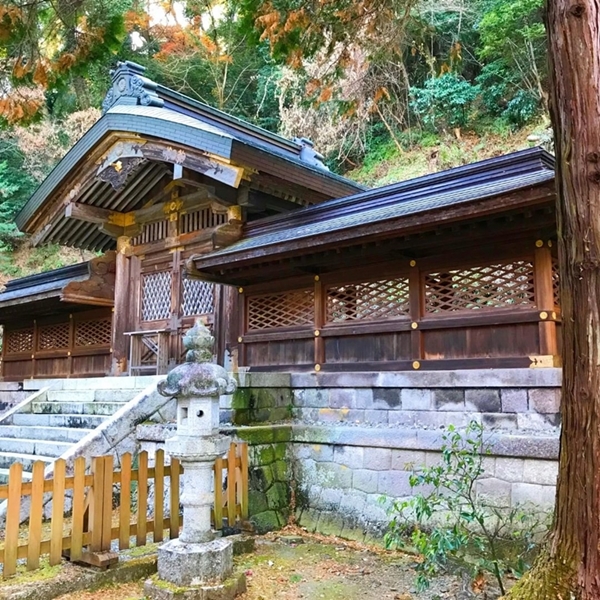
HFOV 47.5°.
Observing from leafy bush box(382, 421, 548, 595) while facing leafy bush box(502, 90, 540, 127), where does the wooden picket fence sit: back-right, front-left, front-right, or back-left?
back-left

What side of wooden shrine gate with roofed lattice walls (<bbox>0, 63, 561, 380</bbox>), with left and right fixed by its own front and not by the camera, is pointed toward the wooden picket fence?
front

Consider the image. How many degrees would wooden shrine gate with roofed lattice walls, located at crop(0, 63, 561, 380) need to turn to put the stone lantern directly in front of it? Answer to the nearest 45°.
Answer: approximately 45° to its left

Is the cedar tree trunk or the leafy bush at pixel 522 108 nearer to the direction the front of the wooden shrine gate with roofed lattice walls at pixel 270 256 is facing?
the cedar tree trunk

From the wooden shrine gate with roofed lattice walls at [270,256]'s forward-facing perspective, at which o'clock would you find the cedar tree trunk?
The cedar tree trunk is roughly at 10 o'clock from the wooden shrine gate with roofed lattice walls.

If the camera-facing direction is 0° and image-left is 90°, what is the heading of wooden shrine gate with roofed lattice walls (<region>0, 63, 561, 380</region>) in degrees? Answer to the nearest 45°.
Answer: approximately 45°

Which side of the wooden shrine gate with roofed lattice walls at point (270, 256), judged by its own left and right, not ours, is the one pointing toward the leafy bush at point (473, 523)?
left

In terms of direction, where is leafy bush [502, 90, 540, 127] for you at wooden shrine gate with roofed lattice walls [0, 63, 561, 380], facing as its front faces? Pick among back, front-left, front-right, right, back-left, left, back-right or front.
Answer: back
